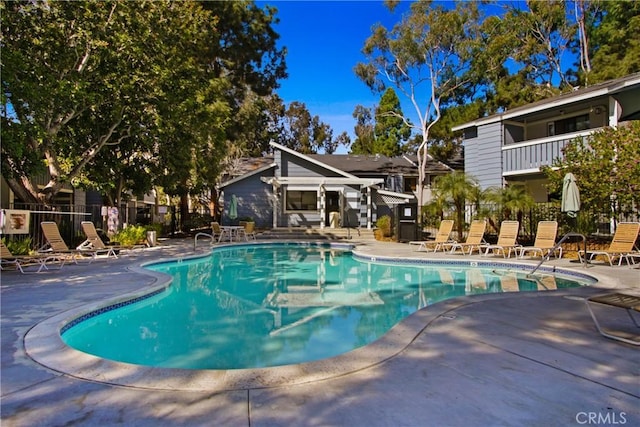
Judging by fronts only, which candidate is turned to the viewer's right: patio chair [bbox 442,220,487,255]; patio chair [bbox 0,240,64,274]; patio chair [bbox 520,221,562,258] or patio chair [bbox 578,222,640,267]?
patio chair [bbox 0,240,64,274]

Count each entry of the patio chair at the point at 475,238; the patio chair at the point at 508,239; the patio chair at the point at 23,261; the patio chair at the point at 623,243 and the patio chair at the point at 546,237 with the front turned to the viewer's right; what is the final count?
1

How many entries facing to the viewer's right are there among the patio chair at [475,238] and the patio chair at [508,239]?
0

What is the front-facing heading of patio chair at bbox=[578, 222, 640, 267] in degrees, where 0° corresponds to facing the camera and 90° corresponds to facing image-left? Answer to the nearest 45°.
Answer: approximately 45°

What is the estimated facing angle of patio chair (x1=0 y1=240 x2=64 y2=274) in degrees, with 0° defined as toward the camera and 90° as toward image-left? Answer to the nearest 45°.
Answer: approximately 270°

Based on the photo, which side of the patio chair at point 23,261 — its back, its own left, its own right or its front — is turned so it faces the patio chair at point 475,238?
front

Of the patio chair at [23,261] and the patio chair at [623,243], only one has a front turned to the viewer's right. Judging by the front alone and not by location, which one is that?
the patio chair at [23,261]

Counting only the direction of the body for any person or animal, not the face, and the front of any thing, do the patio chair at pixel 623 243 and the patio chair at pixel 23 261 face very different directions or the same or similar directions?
very different directions

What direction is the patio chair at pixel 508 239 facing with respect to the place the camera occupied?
facing the viewer and to the left of the viewer

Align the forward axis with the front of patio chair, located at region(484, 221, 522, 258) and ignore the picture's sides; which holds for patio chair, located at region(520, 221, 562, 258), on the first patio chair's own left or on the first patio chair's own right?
on the first patio chair's own left

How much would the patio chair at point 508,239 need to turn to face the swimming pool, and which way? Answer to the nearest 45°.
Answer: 0° — it already faces it

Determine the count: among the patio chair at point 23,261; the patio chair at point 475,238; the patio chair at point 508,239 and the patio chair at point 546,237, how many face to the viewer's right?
1
